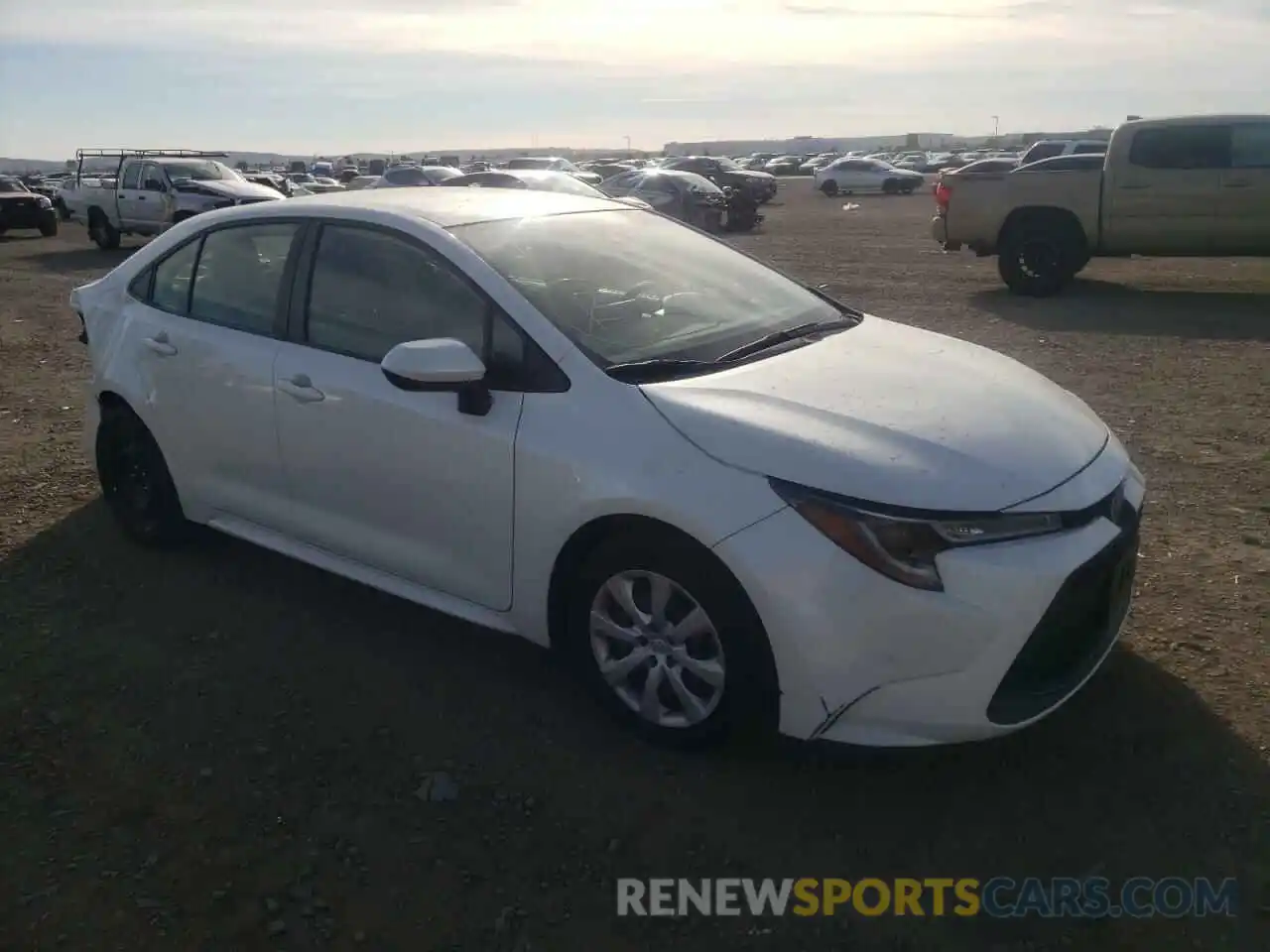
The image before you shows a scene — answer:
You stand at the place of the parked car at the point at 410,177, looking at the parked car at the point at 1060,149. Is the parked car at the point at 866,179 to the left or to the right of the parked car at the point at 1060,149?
left

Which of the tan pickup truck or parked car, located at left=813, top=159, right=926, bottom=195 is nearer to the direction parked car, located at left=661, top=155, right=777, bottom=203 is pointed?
the tan pickup truck

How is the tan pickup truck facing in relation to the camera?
to the viewer's right

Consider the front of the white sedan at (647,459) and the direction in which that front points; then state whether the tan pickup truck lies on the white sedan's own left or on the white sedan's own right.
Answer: on the white sedan's own left

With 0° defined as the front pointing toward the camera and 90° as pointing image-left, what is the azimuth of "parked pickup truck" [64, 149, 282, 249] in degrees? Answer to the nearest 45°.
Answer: approximately 315°

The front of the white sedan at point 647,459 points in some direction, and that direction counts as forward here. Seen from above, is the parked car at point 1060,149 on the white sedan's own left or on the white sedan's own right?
on the white sedan's own left

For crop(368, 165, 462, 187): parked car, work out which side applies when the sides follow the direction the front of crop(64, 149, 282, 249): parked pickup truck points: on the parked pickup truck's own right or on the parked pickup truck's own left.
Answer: on the parked pickup truck's own left

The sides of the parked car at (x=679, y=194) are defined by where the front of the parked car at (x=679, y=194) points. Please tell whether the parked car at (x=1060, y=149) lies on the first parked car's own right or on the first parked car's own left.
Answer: on the first parked car's own left

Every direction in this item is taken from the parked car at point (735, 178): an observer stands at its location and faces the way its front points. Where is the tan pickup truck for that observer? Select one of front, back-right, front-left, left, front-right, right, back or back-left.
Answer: front-right

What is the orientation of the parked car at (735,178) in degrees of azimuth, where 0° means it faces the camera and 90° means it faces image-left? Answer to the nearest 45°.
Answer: approximately 315°
